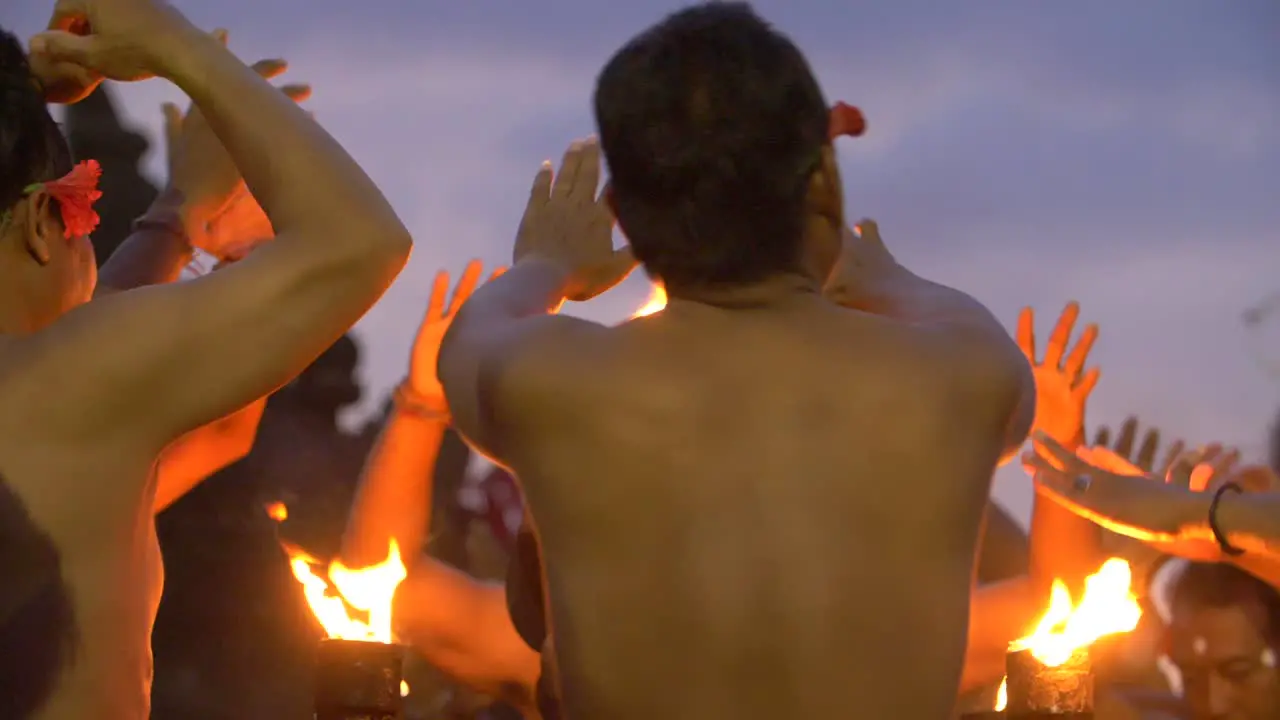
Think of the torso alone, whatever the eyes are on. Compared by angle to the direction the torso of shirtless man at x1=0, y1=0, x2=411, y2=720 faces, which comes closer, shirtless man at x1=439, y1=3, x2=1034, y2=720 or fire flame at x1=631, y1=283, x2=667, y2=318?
the fire flame

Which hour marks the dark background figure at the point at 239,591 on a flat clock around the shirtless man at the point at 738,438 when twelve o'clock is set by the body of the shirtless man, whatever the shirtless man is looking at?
The dark background figure is roughly at 11 o'clock from the shirtless man.

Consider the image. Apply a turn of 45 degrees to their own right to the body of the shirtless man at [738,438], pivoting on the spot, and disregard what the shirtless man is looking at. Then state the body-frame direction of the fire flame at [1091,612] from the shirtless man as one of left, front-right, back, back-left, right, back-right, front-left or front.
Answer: front

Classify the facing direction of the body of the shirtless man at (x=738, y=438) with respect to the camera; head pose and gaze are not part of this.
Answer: away from the camera
